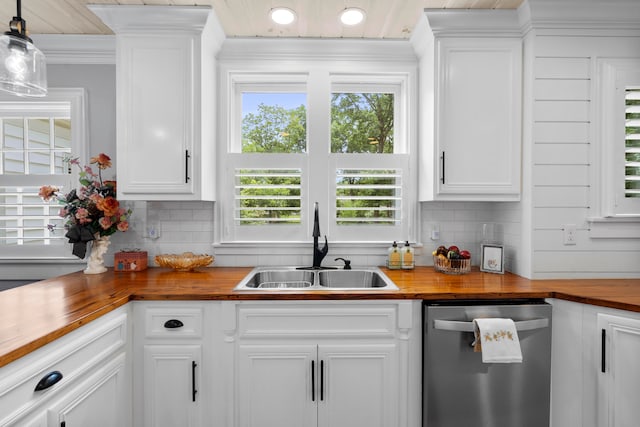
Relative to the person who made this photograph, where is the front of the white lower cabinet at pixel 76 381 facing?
facing the viewer and to the right of the viewer

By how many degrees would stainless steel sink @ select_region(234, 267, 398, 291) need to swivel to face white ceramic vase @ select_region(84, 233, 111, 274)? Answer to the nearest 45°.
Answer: approximately 90° to its right

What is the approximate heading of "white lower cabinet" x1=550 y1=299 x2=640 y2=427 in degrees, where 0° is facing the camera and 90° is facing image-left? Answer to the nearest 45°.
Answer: approximately 45°

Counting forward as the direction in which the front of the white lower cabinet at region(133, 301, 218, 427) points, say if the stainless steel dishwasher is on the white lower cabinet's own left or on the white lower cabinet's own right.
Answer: on the white lower cabinet's own left

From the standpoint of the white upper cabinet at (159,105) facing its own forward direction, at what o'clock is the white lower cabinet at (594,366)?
The white lower cabinet is roughly at 10 o'clock from the white upper cabinet.

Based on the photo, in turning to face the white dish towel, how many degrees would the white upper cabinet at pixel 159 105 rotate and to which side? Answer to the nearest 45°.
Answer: approximately 45° to its left

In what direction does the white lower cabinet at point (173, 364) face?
toward the camera

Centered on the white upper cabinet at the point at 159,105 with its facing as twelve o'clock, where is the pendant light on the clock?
The pendant light is roughly at 1 o'clock from the white upper cabinet.

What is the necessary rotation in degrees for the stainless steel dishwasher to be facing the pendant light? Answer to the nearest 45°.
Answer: approximately 45° to its right

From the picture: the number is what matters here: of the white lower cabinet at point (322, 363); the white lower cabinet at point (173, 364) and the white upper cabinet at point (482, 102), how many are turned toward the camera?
3

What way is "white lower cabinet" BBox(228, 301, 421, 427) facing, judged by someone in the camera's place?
facing the viewer

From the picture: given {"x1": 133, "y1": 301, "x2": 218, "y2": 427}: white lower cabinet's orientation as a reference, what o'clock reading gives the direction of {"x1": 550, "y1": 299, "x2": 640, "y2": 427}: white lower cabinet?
{"x1": 550, "y1": 299, "x2": 640, "y2": 427}: white lower cabinet is roughly at 10 o'clock from {"x1": 133, "y1": 301, "x2": 218, "y2": 427}: white lower cabinet.
